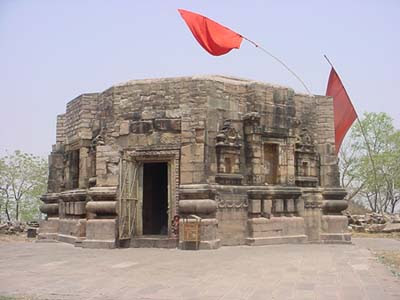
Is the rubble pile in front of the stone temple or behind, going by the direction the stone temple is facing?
behind

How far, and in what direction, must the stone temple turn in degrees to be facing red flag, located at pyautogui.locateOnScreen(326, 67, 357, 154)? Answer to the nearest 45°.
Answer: approximately 180°

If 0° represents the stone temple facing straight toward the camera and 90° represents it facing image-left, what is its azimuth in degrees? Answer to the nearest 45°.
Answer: approximately 45°
